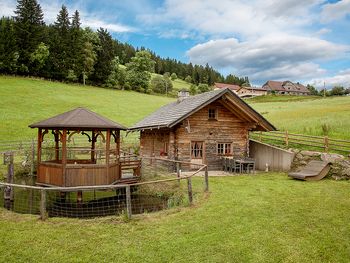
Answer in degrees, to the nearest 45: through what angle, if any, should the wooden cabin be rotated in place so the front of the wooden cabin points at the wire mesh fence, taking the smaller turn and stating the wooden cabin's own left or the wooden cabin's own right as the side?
approximately 90° to the wooden cabin's own right

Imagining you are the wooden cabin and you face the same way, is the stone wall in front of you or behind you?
in front

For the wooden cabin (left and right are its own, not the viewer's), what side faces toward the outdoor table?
front

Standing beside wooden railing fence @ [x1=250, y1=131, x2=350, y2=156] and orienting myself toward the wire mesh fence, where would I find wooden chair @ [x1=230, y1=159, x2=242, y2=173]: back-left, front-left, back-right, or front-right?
front-right

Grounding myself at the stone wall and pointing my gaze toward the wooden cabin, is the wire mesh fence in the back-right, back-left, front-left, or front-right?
front-left

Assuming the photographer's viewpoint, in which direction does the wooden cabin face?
facing the viewer and to the right of the viewer

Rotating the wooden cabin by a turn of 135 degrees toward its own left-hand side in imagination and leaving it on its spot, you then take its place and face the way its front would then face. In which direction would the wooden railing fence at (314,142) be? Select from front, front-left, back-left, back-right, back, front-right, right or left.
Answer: right
